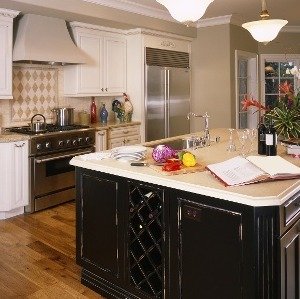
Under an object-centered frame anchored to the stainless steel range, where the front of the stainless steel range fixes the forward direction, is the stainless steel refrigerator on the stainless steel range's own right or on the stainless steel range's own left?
on the stainless steel range's own left

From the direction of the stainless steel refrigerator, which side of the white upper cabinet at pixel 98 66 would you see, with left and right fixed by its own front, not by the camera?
left

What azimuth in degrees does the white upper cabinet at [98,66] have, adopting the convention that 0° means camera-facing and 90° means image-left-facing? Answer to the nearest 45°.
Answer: approximately 315°
